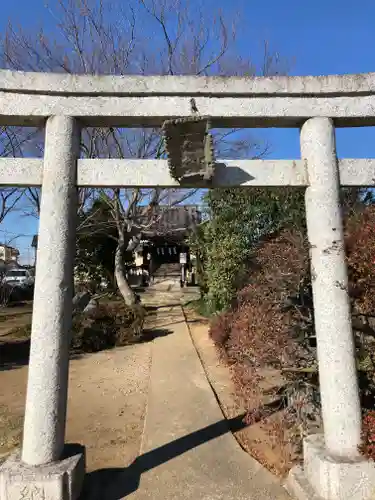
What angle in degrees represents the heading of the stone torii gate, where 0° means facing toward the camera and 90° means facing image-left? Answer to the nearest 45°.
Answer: approximately 0°

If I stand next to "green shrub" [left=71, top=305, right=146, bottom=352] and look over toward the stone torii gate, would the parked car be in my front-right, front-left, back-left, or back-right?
back-right

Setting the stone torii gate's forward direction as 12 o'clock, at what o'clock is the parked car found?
The parked car is roughly at 5 o'clock from the stone torii gate.

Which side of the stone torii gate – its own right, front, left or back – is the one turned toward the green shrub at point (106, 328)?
back
